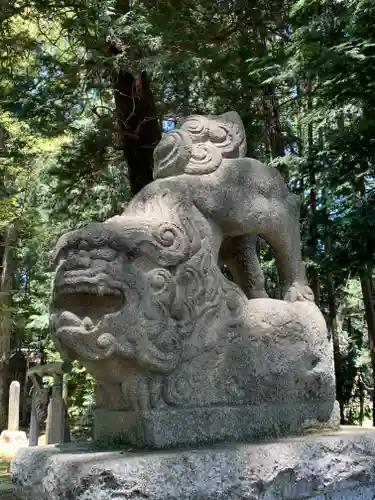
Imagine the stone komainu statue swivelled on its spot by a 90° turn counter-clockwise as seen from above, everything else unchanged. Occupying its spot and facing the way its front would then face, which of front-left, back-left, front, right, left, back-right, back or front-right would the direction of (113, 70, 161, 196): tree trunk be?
back-left

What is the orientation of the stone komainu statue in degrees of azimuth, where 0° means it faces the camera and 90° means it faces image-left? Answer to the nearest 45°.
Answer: approximately 45°

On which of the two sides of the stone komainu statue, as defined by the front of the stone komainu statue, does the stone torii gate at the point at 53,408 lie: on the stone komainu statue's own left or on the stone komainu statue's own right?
on the stone komainu statue's own right

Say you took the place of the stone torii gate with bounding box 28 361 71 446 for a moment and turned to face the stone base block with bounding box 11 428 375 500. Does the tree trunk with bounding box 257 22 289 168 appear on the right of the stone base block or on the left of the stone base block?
left

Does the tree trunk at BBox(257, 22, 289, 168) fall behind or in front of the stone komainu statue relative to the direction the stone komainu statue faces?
behind
